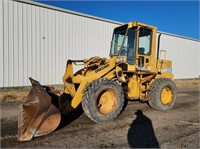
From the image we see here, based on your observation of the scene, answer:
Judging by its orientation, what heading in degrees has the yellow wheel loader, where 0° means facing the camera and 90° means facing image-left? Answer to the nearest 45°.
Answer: approximately 45°
